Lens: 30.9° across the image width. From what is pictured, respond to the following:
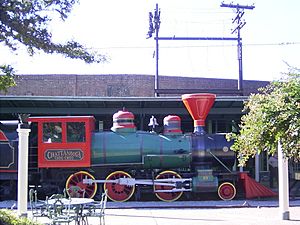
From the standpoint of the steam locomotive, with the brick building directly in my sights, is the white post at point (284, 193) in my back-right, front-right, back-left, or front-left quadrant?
back-right

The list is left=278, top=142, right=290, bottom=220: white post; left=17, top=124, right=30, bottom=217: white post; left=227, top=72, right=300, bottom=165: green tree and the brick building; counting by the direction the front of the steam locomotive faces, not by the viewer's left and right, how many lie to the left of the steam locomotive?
1

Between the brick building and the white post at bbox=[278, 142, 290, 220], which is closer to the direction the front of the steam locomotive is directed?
the white post

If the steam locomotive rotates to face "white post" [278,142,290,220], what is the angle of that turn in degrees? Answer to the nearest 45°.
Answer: approximately 45° to its right

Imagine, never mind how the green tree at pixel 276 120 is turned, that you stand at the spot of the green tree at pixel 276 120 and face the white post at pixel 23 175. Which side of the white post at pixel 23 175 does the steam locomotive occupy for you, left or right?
right

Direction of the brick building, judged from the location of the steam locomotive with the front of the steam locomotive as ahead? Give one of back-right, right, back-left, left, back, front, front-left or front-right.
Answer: left

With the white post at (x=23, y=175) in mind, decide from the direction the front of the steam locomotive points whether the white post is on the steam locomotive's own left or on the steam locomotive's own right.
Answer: on the steam locomotive's own right

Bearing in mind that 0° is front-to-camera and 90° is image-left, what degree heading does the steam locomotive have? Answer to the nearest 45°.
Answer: approximately 270°
